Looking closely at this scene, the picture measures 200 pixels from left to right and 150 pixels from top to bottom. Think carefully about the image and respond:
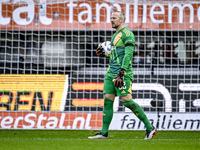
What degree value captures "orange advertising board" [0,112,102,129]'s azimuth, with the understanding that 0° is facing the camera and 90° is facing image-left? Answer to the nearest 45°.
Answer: approximately 0°

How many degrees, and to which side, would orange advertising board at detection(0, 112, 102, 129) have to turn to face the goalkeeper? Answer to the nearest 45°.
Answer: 0° — it already faces them

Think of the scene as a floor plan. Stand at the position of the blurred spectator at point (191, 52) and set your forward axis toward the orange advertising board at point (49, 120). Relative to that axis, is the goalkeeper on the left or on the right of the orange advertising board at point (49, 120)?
left

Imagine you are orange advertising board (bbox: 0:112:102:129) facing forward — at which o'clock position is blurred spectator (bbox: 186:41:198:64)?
The blurred spectator is roughly at 8 o'clock from the orange advertising board.

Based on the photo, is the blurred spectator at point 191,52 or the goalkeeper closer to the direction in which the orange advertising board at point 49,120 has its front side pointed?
the goalkeeper

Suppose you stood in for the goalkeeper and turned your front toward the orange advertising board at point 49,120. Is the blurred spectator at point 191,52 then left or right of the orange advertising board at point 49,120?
right
